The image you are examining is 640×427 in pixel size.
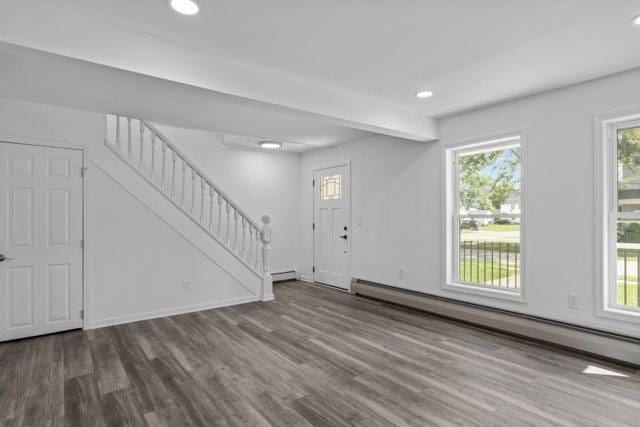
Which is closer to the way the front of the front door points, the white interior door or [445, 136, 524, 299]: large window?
the white interior door

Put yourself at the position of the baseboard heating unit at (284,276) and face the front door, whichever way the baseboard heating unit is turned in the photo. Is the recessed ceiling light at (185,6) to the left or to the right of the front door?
right

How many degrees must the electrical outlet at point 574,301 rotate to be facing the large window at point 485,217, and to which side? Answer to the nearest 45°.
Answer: approximately 135° to its right

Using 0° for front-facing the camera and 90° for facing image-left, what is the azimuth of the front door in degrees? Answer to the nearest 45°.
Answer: approximately 45°

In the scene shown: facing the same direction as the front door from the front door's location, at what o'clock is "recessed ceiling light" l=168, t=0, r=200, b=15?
The recessed ceiling light is roughly at 11 o'clock from the front door.

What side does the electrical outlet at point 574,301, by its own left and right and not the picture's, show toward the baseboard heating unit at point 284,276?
right
